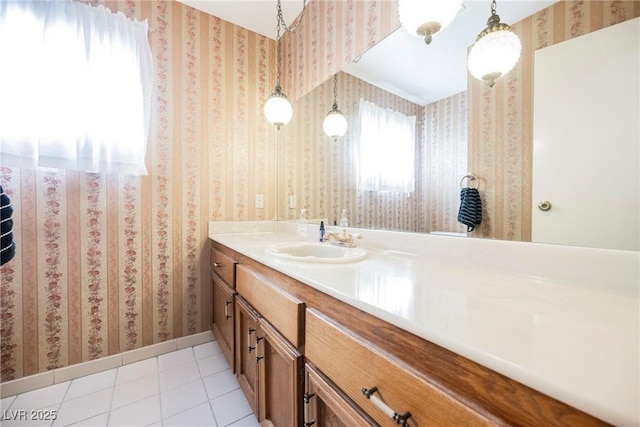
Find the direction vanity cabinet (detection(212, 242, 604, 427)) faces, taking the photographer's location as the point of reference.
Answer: facing the viewer and to the left of the viewer

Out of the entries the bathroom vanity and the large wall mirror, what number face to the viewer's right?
0

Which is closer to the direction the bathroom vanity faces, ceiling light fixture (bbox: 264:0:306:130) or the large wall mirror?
the ceiling light fixture

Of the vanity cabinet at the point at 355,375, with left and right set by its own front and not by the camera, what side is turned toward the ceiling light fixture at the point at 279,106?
right

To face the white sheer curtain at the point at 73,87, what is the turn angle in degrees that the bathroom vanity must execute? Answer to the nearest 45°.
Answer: approximately 45° to its right

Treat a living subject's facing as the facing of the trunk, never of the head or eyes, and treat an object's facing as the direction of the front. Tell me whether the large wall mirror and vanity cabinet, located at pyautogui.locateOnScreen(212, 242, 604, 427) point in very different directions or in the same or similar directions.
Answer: same or similar directions

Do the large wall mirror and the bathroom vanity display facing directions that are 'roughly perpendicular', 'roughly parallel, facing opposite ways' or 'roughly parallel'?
roughly parallel
